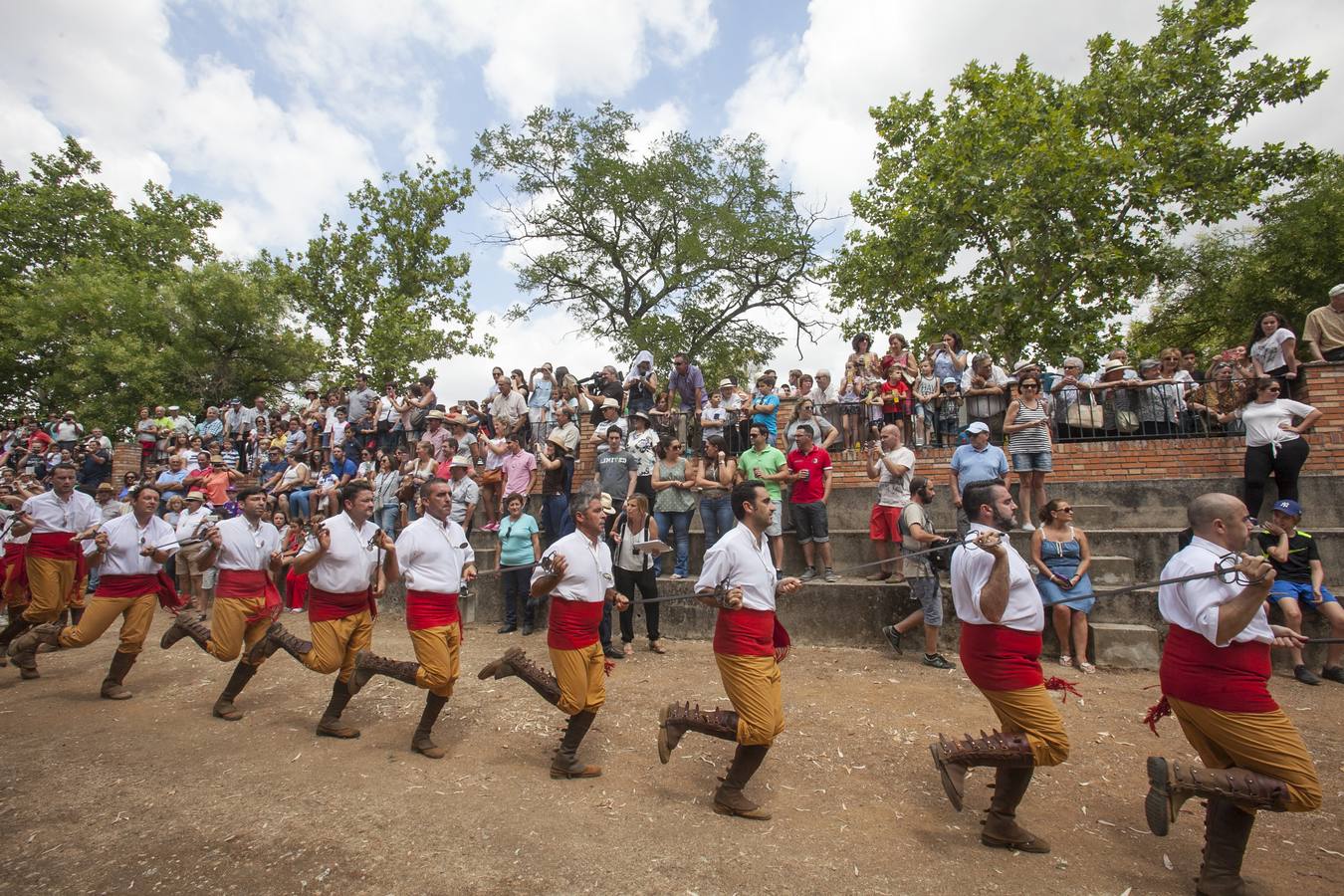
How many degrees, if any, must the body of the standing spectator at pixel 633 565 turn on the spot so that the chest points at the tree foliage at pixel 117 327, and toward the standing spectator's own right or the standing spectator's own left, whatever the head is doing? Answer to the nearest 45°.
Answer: approximately 135° to the standing spectator's own right

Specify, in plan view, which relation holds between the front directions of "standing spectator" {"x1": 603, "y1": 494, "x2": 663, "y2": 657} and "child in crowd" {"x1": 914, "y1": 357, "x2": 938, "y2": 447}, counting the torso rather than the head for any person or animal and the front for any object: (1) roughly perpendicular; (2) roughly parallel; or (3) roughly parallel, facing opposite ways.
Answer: roughly parallel

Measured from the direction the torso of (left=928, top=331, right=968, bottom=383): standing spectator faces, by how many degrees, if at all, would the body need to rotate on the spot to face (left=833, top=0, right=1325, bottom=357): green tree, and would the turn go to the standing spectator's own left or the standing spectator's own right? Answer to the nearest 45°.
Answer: approximately 180°

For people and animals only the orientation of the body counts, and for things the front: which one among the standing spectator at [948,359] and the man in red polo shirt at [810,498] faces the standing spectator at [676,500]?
the standing spectator at [948,359]

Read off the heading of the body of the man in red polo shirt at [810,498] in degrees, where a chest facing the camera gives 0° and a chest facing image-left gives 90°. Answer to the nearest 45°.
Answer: approximately 0°

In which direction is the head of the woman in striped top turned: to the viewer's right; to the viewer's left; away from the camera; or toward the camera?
toward the camera

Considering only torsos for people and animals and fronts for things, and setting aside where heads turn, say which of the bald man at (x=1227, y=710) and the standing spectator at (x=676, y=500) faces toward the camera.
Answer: the standing spectator

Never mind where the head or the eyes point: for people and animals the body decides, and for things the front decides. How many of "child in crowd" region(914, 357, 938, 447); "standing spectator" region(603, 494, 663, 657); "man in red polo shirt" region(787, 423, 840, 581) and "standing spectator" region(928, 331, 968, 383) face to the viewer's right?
0

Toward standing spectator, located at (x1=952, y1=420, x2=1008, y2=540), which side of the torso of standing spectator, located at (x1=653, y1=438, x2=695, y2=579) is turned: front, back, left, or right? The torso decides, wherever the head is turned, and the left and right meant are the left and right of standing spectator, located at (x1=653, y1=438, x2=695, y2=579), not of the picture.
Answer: left

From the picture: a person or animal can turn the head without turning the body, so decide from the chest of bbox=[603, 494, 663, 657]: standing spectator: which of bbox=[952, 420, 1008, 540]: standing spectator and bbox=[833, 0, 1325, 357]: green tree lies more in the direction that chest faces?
the standing spectator

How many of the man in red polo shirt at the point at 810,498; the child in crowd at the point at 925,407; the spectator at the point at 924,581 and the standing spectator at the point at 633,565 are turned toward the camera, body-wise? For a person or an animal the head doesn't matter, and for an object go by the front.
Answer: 3

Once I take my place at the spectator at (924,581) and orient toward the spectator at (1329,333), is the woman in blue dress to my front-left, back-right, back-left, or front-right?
front-right

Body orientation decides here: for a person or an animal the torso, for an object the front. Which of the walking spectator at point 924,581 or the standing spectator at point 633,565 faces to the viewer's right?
the walking spectator at point 924,581

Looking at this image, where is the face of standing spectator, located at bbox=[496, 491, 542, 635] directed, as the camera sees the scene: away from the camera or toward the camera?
toward the camera

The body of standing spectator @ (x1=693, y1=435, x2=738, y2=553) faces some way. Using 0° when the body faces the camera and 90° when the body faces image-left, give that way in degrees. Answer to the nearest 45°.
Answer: approximately 0°

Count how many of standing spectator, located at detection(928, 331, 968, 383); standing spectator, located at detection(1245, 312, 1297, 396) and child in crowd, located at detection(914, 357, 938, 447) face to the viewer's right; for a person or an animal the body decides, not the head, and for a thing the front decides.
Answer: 0
